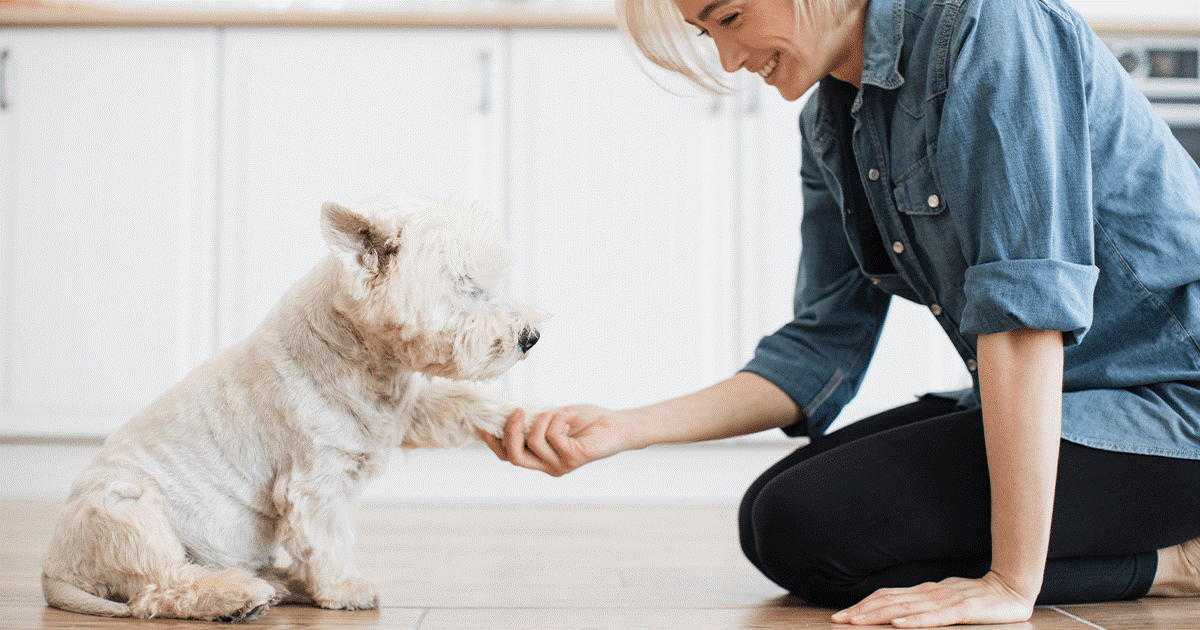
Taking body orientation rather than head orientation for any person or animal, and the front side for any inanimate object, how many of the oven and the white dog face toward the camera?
1

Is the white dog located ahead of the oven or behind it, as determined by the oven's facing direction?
ahead

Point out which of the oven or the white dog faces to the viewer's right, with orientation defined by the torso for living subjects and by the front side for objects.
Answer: the white dog

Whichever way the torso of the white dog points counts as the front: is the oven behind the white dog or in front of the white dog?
in front

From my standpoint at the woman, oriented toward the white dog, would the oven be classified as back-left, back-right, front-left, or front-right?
back-right

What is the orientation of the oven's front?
toward the camera

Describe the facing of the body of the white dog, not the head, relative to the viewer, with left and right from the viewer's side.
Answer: facing to the right of the viewer

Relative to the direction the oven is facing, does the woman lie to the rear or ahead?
ahead

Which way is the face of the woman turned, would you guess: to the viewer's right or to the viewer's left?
to the viewer's left

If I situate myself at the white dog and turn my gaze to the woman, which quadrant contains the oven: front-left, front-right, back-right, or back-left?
front-left
